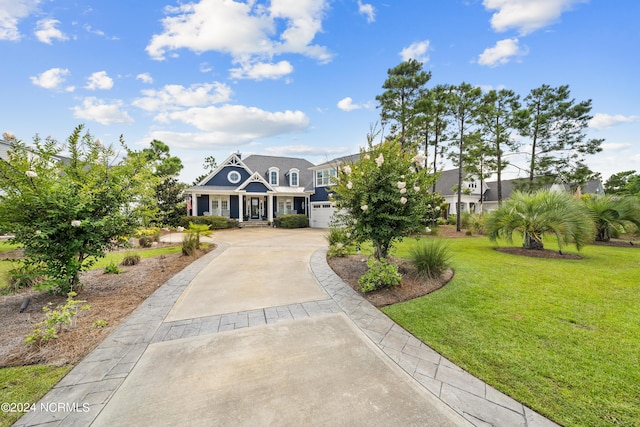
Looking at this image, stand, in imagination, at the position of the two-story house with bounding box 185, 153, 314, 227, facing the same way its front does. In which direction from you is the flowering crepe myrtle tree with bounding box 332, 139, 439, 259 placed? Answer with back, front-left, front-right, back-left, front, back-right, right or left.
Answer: front

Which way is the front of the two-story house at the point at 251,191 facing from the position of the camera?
facing the viewer

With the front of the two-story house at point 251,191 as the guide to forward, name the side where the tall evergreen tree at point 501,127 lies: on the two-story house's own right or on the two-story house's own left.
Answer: on the two-story house's own left

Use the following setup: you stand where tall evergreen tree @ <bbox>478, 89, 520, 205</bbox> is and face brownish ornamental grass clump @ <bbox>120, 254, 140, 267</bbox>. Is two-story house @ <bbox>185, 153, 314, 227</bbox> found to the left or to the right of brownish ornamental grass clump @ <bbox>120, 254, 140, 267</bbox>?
right

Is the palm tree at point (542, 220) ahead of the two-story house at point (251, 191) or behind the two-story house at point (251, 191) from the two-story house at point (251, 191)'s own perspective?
ahead
